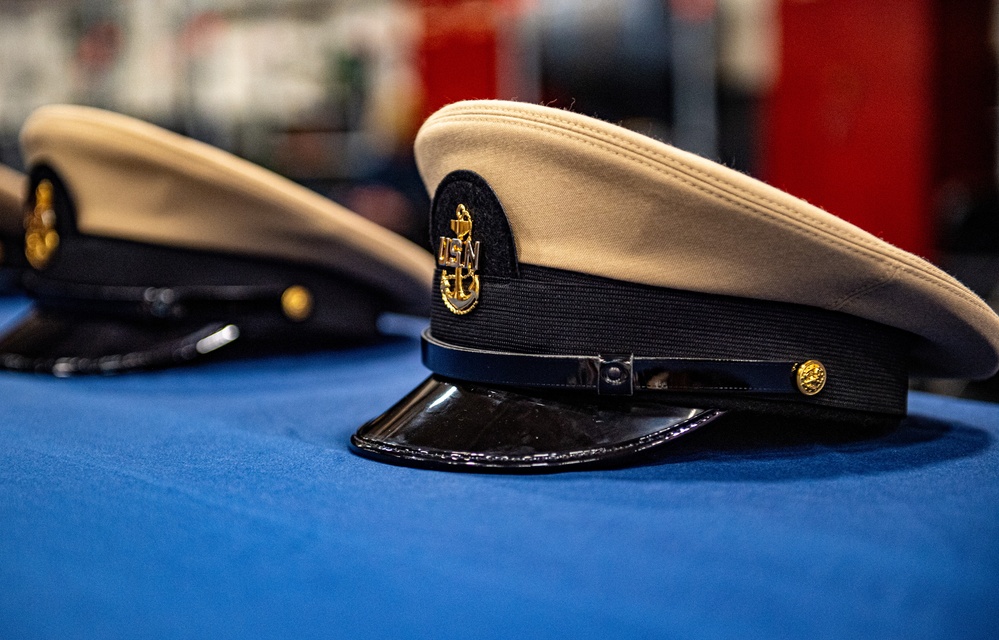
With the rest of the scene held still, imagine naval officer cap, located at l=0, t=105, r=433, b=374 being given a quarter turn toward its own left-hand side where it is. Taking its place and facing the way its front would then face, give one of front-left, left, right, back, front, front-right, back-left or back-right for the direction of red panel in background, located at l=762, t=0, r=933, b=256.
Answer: left

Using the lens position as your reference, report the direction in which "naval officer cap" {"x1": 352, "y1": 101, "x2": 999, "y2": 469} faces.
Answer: facing the viewer and to the left of the viewer

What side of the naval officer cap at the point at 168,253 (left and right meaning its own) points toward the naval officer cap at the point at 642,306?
left

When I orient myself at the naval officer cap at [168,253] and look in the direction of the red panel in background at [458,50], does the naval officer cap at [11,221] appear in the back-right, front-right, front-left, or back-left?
front-left

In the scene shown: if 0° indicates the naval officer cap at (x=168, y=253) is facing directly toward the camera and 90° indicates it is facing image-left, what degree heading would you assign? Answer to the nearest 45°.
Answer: approximately 45°

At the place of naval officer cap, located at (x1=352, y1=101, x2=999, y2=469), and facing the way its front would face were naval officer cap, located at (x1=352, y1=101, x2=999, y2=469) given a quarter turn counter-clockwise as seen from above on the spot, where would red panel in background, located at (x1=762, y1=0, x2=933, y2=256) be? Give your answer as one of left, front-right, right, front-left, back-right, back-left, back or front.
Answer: back-left

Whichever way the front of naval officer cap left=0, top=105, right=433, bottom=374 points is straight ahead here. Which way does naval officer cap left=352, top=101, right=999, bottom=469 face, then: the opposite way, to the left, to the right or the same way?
the same way

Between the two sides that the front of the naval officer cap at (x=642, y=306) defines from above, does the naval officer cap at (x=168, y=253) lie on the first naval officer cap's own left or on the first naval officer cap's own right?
on the first naval officer cap's own right

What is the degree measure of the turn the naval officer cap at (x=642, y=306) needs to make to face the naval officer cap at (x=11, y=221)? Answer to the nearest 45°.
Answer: approximately 90° to its right

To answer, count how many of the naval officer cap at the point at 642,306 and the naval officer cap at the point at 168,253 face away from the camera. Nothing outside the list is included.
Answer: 0

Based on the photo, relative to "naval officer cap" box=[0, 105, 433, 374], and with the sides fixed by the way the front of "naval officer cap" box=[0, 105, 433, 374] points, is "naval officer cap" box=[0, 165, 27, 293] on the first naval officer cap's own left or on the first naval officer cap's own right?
on the first naval officer cap's own right
